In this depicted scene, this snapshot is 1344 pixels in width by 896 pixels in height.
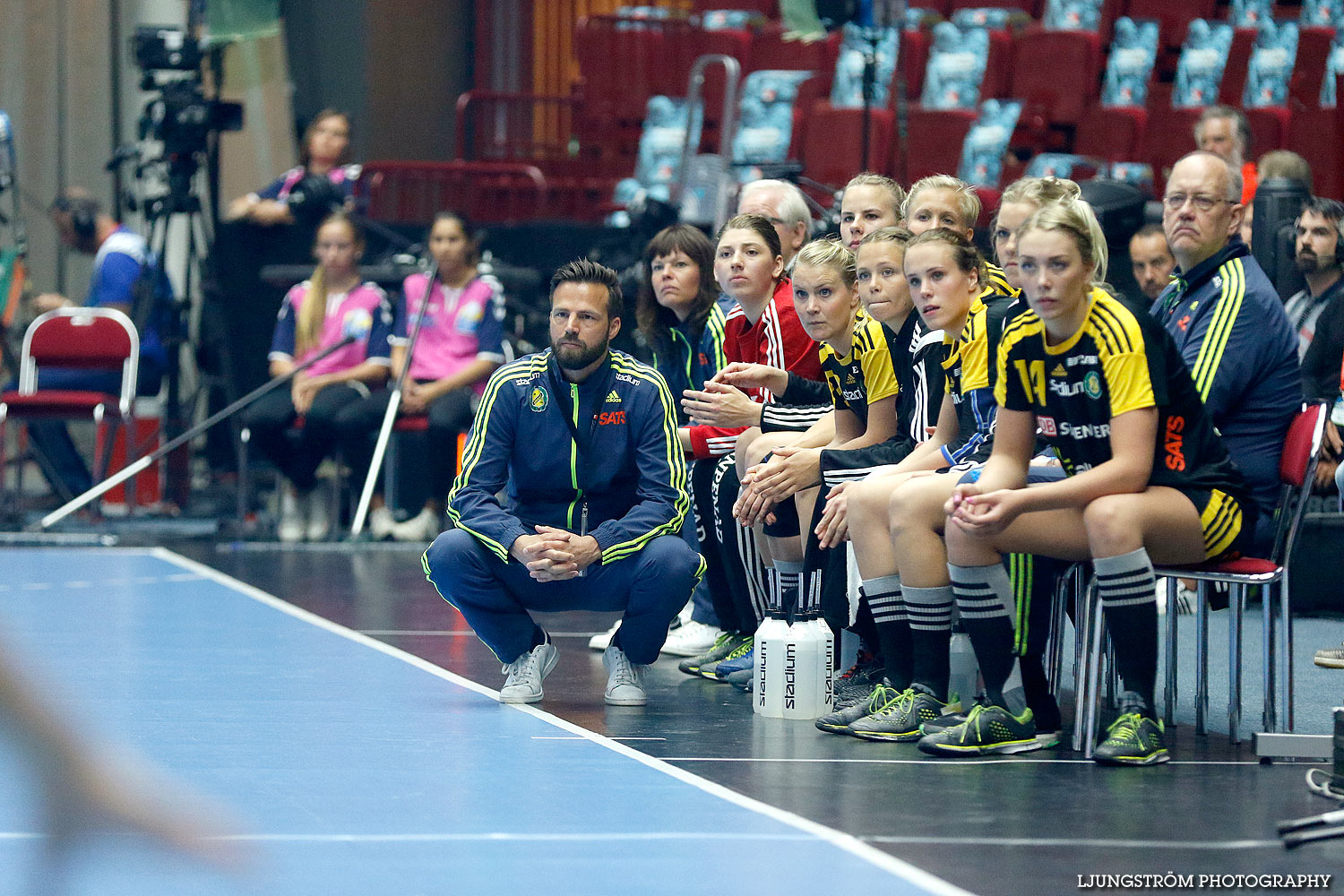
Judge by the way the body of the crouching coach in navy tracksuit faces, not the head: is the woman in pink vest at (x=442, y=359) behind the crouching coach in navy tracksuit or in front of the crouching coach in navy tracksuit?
behind

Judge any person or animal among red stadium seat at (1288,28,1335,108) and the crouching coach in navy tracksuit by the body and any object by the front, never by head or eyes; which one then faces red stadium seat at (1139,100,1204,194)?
red stadium seat at (1288,28,1335,108)

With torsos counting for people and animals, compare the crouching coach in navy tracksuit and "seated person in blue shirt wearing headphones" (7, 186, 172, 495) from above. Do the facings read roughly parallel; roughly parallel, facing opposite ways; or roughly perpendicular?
roughly perpendicular

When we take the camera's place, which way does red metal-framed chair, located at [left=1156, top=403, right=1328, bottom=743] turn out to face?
facing to the left of the viewer

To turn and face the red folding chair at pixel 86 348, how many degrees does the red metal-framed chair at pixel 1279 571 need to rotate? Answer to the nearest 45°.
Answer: approximately 45° to its right

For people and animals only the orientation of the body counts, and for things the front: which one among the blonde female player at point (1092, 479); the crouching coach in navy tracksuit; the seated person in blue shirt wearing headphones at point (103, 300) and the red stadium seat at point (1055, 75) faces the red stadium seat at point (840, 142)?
the red stadium seat at point (1055, 75)
